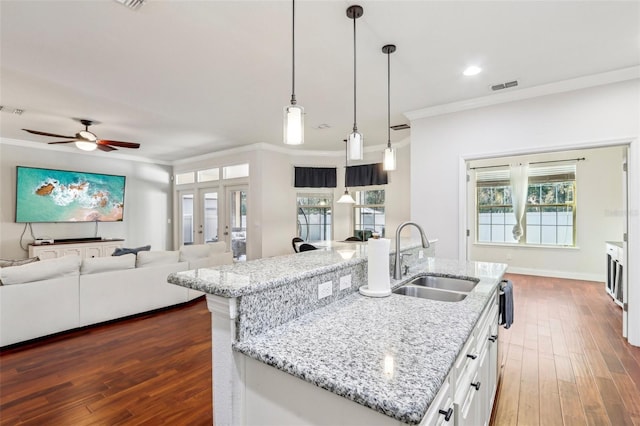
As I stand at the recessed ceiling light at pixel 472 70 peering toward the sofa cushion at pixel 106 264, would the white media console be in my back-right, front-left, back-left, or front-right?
front-right

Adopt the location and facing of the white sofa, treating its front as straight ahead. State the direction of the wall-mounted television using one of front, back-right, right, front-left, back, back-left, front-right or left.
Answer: front-right

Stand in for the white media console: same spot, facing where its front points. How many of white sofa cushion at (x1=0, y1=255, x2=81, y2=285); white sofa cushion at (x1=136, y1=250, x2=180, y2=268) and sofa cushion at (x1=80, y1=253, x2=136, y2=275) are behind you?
0

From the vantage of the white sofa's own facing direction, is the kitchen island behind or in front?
behind

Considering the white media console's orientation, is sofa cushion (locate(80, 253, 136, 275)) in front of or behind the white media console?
in front

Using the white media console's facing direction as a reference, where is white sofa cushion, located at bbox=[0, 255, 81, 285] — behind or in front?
in front

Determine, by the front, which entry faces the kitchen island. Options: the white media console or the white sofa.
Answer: the white media console

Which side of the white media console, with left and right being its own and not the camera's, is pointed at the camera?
front

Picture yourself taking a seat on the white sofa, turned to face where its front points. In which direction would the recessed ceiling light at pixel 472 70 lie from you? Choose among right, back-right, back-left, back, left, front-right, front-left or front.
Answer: back

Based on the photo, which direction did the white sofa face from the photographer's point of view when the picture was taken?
facing away from the viewer and to the left of the viewer

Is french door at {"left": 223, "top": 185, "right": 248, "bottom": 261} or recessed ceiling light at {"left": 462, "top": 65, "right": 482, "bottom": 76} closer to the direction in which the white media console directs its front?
the recessed ceiling light

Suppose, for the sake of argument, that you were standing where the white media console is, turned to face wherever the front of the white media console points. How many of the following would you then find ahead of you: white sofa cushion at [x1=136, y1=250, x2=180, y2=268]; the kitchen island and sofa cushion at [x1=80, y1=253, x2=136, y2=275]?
3

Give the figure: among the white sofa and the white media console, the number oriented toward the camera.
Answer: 1

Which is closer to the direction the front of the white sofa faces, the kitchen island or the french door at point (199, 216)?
the french door

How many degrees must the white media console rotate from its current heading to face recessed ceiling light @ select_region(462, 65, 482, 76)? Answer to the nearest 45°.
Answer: approximately 45° to its left

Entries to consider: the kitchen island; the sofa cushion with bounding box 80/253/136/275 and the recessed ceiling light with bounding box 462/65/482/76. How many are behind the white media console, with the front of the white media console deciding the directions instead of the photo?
0

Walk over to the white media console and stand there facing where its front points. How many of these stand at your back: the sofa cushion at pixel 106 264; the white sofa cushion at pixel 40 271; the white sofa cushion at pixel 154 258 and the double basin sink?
0

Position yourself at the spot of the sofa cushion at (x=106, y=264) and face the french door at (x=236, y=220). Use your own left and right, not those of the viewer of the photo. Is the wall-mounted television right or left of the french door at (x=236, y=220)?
left

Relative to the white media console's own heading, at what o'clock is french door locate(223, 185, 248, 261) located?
The french door is roughly at 10 o'clock from the white media console.
